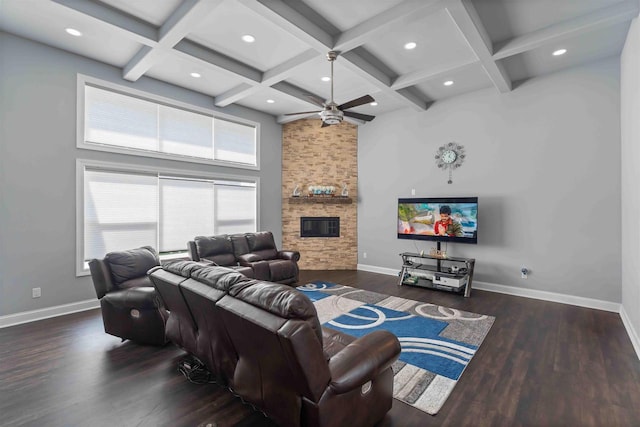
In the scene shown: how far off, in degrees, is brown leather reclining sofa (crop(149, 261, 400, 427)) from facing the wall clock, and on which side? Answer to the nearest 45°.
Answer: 0° — it already faces it

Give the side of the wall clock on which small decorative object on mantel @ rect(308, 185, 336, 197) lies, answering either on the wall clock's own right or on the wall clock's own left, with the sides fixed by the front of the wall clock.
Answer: on the wall clock's own right

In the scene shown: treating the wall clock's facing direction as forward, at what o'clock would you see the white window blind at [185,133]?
The white window blind is roughly at 2 o'clock from the wall clock.

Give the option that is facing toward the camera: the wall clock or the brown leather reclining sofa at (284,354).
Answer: the wall clock

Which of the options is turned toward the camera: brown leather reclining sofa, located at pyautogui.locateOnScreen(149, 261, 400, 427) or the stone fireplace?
the stone fireplace

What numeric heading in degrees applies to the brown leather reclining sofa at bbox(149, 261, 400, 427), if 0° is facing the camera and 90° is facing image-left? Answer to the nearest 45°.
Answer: approximately 225°

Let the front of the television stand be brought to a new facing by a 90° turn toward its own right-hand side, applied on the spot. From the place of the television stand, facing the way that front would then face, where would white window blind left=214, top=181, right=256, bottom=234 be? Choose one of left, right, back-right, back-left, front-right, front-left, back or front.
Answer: front-left

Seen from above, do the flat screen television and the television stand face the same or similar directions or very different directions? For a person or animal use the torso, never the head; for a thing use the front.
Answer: same or similar directions

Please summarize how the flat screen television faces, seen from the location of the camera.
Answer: facing the viewer and to the left of the viewer

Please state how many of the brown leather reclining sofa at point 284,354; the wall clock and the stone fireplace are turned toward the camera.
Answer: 2

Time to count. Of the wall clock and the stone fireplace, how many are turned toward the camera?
2

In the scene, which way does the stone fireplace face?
toward the camera

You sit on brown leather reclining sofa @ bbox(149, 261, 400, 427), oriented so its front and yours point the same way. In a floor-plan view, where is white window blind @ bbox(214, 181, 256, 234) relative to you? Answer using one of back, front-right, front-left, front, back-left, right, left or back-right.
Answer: front-left

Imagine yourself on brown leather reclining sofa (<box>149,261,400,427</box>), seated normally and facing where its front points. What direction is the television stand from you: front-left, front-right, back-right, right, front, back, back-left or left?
front

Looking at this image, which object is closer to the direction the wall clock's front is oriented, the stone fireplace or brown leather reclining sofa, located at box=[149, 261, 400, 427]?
the brown leather reclining sofa

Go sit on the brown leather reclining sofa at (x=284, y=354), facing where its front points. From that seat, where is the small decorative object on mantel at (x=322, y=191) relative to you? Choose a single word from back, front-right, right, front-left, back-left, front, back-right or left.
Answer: front-left
